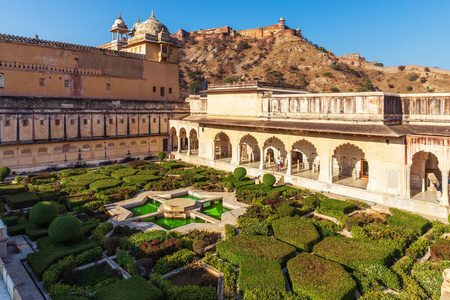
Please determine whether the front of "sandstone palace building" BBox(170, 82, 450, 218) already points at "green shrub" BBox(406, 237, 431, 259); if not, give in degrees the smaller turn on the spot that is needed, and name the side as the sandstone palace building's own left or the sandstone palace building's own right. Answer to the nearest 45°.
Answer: approximately 45° to the sandstone palace building's own left

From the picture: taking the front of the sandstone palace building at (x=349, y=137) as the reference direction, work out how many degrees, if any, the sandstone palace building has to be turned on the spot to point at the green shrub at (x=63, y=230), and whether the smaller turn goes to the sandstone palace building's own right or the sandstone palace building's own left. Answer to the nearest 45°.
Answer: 0° — it already faces it

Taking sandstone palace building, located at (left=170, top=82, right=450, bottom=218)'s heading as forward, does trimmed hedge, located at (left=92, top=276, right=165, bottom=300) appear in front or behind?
in front

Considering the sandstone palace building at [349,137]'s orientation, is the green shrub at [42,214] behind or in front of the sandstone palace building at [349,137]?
in front

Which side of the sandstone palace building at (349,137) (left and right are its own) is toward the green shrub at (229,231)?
front

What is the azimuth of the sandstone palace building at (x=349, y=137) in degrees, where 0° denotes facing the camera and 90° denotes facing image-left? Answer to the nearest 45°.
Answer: approximately 45°

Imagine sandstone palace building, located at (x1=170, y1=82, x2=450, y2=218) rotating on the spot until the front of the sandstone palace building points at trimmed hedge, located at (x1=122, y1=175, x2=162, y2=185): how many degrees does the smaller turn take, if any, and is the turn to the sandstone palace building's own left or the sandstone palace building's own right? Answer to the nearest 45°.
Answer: approximately 45° to the sandstone palace building's own right

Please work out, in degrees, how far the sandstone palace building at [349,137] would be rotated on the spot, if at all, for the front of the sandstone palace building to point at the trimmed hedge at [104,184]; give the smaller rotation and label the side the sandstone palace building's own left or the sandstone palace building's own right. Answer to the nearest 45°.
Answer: approximately 45° to the sandstone palace building's own right
